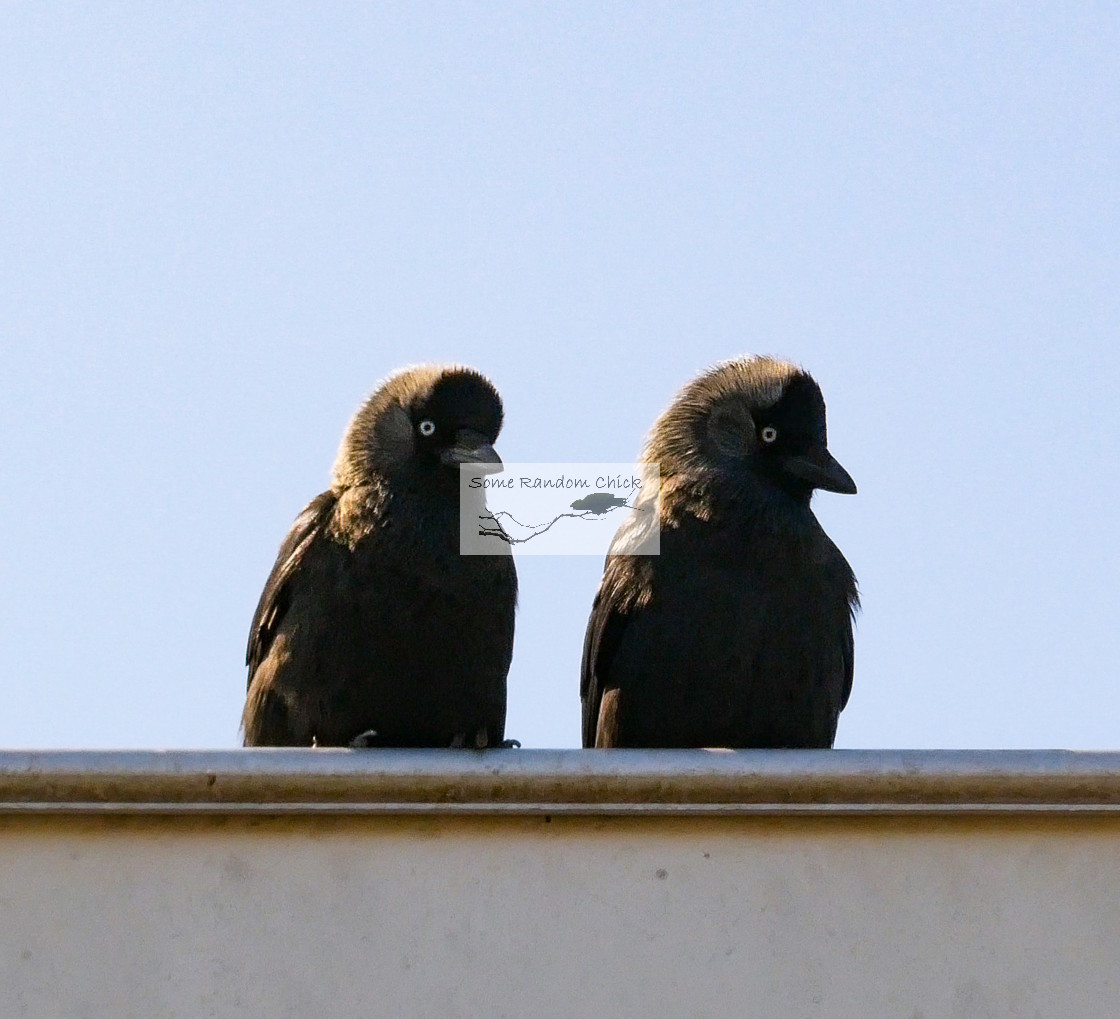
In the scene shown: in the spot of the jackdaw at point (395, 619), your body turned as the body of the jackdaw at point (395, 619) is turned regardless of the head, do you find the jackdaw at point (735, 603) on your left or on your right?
on your left

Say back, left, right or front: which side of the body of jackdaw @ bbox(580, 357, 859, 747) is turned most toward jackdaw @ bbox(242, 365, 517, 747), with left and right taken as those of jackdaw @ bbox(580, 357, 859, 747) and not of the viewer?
right
